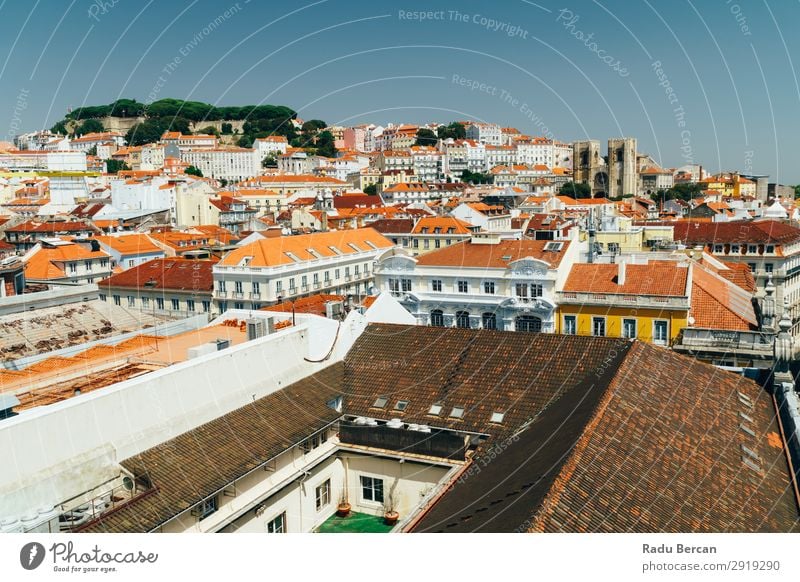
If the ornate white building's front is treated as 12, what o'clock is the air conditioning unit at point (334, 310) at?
The air conditioning unit is roughly at 1 o'clock from the ornate white building.

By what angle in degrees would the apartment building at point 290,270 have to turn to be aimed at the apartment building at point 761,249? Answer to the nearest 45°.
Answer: approximately 45° to its left

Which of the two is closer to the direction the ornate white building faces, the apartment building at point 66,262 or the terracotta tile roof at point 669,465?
the terracotta tile roof

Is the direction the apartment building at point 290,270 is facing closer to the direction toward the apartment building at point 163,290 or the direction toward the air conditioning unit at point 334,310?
the air conditioning unit

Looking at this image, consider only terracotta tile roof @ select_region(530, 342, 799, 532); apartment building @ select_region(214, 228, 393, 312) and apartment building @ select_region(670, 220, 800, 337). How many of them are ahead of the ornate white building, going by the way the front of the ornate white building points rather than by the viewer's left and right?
1

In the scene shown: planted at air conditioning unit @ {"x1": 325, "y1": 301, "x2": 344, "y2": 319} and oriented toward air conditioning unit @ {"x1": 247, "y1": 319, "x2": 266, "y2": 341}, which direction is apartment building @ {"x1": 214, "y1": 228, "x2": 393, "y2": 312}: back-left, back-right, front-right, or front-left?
back-right

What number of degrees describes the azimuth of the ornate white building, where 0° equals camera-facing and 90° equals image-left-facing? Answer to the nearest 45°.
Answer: approximately 0°

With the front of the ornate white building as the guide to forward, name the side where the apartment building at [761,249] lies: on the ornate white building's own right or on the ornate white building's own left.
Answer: on the ornate white building's own left
